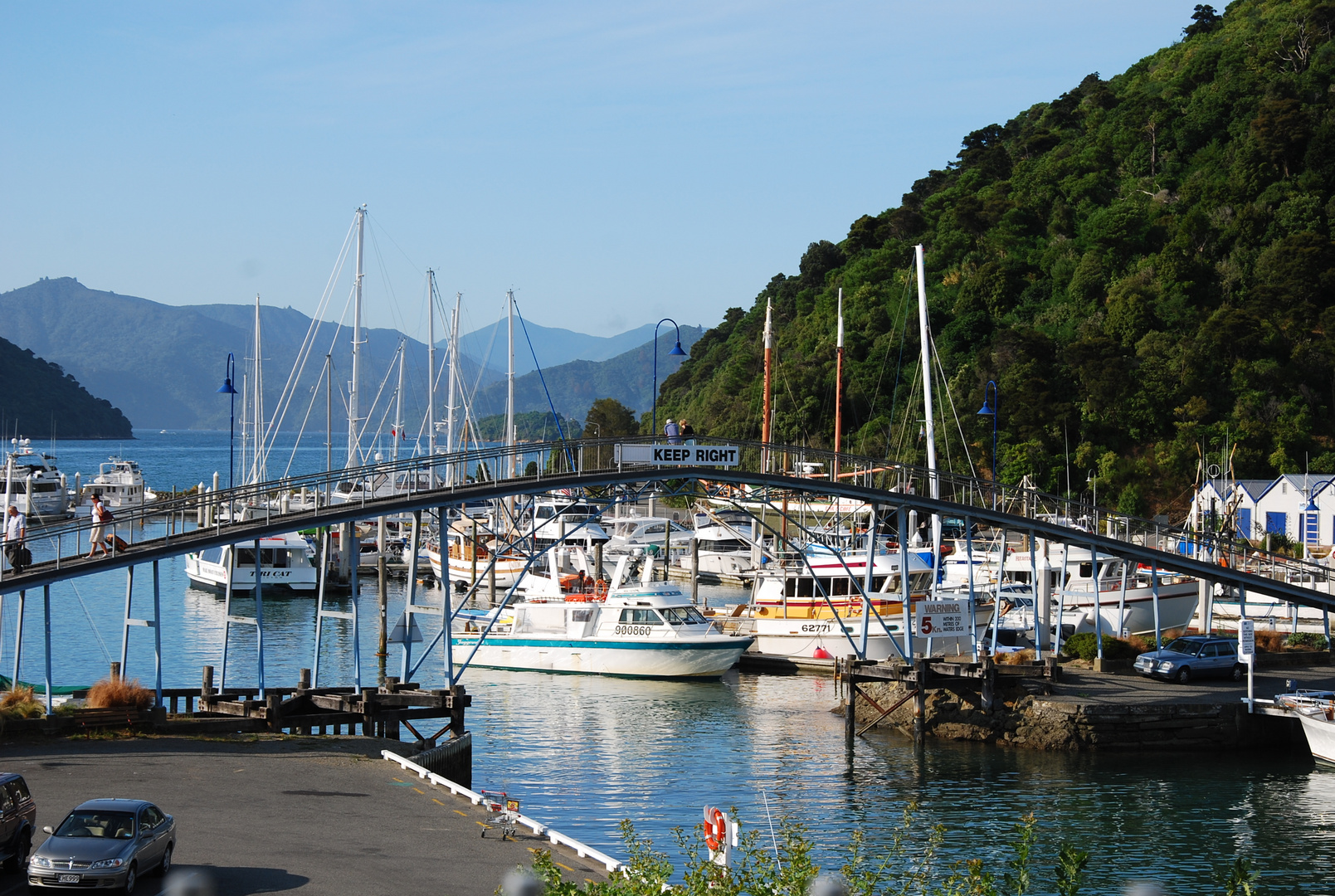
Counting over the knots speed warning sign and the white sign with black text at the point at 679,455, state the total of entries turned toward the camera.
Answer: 2

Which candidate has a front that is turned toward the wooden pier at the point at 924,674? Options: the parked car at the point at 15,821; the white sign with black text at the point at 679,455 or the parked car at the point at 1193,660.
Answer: the parked car at the point at 1193,660

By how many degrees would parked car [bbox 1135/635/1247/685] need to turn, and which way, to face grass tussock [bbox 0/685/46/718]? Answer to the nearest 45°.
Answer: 0° — it already faces it

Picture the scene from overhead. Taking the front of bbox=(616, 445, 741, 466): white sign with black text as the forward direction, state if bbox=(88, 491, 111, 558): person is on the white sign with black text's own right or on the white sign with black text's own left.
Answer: on the white sign with black text's own right

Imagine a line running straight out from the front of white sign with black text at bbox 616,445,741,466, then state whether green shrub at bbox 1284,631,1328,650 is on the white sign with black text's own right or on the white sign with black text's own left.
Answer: on the white sign with black text's own left

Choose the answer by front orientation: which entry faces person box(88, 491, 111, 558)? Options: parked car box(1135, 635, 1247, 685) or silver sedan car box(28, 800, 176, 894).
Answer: the parked car

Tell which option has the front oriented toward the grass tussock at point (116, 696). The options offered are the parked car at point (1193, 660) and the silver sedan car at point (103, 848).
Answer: the parked car

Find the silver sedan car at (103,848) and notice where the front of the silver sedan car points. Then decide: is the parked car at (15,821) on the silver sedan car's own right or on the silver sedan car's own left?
on the silver sedan car's own right

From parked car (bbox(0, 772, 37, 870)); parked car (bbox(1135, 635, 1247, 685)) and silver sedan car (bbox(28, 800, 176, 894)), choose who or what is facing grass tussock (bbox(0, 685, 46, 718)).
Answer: parked car (bbox(1135, 635, 1247, 685))

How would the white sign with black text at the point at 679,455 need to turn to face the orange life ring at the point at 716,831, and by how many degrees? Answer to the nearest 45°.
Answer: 0° — it already faces it
